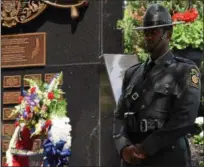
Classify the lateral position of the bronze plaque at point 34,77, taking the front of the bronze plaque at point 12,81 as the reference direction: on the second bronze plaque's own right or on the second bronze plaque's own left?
on the second bronze plaque's own left

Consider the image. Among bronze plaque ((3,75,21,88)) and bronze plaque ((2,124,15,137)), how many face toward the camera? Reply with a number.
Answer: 2

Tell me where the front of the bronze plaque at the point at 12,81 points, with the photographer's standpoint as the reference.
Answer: facing the viewer

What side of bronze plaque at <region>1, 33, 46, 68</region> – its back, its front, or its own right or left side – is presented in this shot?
front

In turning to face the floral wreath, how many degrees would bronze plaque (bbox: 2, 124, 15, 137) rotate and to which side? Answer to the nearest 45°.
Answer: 0° — it already faces it

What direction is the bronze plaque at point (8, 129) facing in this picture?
toward the camera

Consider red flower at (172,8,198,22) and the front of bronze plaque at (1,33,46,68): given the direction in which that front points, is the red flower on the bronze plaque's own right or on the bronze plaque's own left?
on the bronze plaque's own left

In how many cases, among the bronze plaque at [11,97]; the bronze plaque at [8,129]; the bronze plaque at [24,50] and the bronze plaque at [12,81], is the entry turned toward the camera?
4

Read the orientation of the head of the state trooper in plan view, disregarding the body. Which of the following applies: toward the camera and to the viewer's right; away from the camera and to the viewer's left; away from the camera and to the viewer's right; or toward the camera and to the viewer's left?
toward the camera and to the viewer's left

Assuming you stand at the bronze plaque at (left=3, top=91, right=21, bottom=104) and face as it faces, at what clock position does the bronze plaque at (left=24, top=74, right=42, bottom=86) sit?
the bronze plaque at (left=24, top=74, right=42, bottom=86) is roughly at 10 o'clock from the bronze plaque at (left=3, top=91, right=21, bottom=104).
